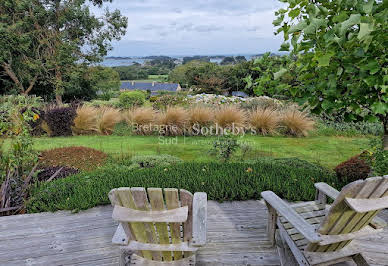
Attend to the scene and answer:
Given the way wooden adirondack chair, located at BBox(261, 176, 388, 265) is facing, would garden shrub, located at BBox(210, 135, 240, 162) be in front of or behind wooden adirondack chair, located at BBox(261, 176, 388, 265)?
in front

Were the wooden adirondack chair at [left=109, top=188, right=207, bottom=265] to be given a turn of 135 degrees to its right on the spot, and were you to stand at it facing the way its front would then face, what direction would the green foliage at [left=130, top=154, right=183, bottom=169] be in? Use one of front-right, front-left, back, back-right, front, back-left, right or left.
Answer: back-left

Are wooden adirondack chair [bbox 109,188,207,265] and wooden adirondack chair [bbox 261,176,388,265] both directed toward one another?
no

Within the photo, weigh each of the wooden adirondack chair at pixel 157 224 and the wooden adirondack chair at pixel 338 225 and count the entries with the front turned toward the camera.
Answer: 0

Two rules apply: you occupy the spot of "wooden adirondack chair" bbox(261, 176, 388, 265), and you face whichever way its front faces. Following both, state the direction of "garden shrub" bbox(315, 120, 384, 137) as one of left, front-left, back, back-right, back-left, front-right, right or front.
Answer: front-right

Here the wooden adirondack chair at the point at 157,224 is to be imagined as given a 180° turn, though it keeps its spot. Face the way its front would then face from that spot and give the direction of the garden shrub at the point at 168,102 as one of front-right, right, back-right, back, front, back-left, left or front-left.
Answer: back

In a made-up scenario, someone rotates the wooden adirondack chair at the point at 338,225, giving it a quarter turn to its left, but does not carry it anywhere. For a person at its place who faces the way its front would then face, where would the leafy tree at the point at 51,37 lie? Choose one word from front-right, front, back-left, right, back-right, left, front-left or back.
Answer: right

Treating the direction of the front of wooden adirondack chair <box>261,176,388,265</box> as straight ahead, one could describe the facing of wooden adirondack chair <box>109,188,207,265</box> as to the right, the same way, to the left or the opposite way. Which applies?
the same way

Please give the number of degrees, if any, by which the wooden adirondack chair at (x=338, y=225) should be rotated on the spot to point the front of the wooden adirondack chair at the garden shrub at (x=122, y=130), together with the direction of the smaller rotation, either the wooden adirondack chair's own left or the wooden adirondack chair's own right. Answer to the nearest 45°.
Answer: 0° — it already faces it

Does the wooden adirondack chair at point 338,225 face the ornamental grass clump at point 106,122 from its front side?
yes

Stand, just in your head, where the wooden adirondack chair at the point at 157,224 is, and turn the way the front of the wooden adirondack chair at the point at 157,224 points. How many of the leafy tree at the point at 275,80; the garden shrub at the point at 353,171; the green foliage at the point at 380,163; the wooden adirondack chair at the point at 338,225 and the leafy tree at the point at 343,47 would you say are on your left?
0

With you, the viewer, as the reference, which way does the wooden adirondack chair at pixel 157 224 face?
facing away from the viewer

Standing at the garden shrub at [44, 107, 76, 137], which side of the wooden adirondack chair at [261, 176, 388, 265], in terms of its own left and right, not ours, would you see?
front

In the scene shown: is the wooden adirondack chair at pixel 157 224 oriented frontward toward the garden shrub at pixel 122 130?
yes

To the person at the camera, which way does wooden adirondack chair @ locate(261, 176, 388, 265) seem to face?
facing away from the viewer and to the left of the viewer

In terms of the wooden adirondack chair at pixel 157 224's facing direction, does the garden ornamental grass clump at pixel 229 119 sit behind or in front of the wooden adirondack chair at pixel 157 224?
in front

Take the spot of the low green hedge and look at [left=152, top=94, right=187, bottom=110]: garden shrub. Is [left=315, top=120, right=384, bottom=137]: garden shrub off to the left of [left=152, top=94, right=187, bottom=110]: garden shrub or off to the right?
right

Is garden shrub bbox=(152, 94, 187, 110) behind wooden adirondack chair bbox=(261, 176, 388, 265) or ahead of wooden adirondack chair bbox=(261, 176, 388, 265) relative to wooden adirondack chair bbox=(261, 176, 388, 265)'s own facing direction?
ahead

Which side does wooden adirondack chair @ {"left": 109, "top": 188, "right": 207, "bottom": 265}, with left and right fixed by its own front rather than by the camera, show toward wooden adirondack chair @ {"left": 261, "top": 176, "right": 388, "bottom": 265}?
right
